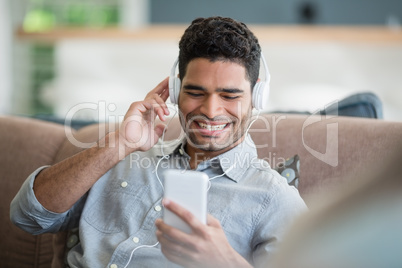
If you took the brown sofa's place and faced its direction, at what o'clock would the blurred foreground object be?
The blurred foreground object is roughly at 12 o'clock from the brown sofa.

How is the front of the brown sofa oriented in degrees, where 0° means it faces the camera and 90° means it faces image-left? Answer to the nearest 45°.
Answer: approximately 0°
